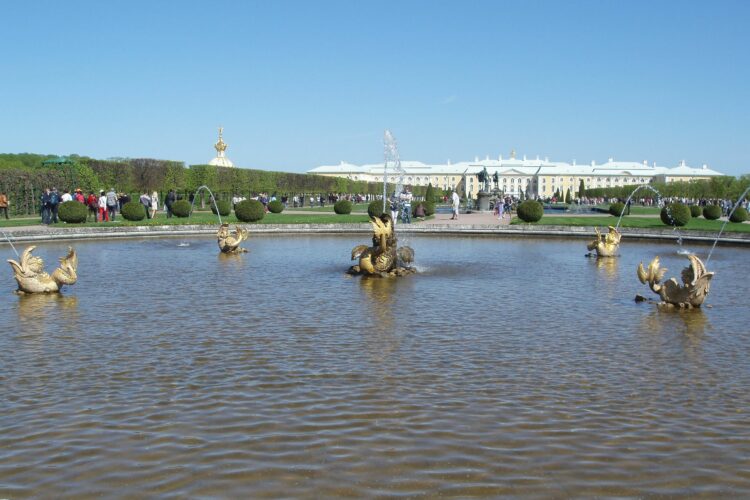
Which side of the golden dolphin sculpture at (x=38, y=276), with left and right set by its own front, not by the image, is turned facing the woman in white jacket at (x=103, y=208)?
right

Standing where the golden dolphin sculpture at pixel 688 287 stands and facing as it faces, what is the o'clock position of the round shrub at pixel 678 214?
The round shrub is roughly at 9 o'clock from the golden dolphin sculpture.

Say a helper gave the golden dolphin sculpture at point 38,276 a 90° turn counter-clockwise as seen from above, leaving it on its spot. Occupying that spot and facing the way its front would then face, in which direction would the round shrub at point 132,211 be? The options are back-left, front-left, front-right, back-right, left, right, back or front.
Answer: back

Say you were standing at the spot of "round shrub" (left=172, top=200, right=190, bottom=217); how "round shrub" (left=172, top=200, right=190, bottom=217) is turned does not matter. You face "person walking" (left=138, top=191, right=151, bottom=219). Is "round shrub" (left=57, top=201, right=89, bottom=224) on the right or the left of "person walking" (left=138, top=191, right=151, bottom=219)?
left

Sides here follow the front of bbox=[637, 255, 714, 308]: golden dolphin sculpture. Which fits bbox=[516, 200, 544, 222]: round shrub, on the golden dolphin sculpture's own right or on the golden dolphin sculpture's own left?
on the golden dolphin sculpture's own left

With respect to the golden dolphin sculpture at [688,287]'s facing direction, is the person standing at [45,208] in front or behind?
behind

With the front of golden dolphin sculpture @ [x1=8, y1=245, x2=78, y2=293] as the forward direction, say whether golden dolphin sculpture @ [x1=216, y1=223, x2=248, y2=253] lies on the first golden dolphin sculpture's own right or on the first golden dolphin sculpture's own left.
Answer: on the first golden dolphin sculpture's own right

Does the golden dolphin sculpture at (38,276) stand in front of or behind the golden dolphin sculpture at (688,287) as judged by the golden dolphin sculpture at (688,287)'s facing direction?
behind

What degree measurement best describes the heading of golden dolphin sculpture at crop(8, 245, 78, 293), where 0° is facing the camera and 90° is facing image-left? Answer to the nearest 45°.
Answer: approximately 90°

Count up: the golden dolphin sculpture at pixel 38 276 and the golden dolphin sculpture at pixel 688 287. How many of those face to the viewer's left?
1

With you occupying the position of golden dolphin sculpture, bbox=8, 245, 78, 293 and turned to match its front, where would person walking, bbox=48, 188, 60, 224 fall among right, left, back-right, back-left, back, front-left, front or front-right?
right

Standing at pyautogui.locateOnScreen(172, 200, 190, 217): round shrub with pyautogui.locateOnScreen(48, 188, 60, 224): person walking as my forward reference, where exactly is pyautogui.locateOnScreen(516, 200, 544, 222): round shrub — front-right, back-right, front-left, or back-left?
back-left

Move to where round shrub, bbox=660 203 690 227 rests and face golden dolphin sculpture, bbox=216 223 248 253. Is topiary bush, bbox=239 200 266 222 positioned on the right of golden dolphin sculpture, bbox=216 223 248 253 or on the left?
right

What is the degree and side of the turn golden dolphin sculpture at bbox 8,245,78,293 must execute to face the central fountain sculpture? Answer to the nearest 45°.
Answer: approximately 180°

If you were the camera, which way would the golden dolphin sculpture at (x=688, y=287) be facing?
facing to the right of the viewer
